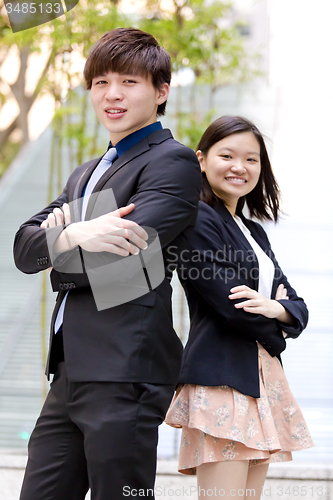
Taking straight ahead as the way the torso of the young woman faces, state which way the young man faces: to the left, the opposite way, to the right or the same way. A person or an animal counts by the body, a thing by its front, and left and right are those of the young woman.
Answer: to the right

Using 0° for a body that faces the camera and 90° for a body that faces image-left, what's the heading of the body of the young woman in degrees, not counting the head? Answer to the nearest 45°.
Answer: approximately 315°
